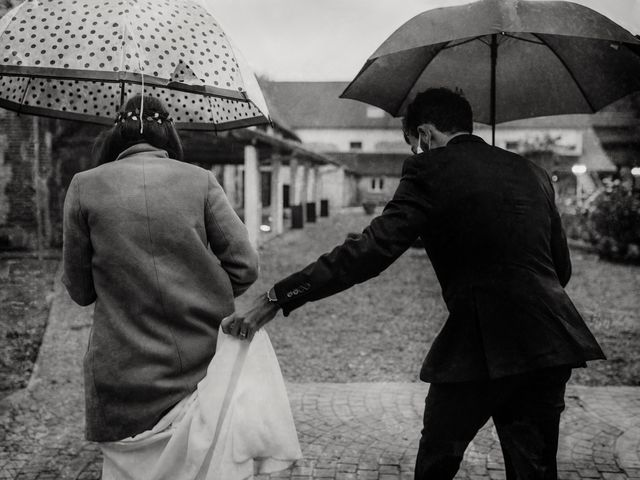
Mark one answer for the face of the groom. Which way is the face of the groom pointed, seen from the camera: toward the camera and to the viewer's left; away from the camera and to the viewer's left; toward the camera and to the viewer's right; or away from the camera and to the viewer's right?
away from the camera and to the viewer's left

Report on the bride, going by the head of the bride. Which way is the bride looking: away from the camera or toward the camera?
away from the camera

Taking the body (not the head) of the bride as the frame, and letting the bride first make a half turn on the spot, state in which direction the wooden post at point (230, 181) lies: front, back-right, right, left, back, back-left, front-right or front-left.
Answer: back

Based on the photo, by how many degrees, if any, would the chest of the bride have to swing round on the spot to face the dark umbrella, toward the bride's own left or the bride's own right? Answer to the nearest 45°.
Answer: approximately 45° to the bride's own right

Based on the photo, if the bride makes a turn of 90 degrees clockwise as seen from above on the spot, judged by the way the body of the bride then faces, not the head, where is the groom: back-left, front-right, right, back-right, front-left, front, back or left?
front

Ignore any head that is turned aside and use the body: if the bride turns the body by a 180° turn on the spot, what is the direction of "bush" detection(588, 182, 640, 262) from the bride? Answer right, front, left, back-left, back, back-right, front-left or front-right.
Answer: back-left

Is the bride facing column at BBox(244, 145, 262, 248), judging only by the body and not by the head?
yes

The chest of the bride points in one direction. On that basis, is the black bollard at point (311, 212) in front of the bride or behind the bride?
in front

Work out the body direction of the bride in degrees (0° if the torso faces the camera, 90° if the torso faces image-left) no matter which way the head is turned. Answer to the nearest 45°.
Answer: approximately 180°

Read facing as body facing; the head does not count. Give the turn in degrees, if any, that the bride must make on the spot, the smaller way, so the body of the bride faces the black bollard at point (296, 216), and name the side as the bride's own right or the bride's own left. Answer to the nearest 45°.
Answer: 0° — they already face it

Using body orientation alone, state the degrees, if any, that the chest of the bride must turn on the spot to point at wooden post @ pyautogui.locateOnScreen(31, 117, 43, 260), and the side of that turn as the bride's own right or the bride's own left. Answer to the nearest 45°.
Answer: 0° — they already face it

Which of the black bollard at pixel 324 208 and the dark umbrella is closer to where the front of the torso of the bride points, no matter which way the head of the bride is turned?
the black bollard
